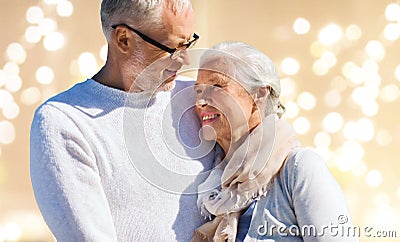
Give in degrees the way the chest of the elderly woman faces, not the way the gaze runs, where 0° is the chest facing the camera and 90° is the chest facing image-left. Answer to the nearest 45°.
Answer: approximately 45°

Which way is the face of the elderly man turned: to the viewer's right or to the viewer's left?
to the viewer's right

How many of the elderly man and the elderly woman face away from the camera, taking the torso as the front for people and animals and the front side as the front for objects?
0

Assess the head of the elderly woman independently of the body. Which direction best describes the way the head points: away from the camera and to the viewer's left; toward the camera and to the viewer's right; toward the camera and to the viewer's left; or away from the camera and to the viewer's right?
toward the camera and to the viewer's left
